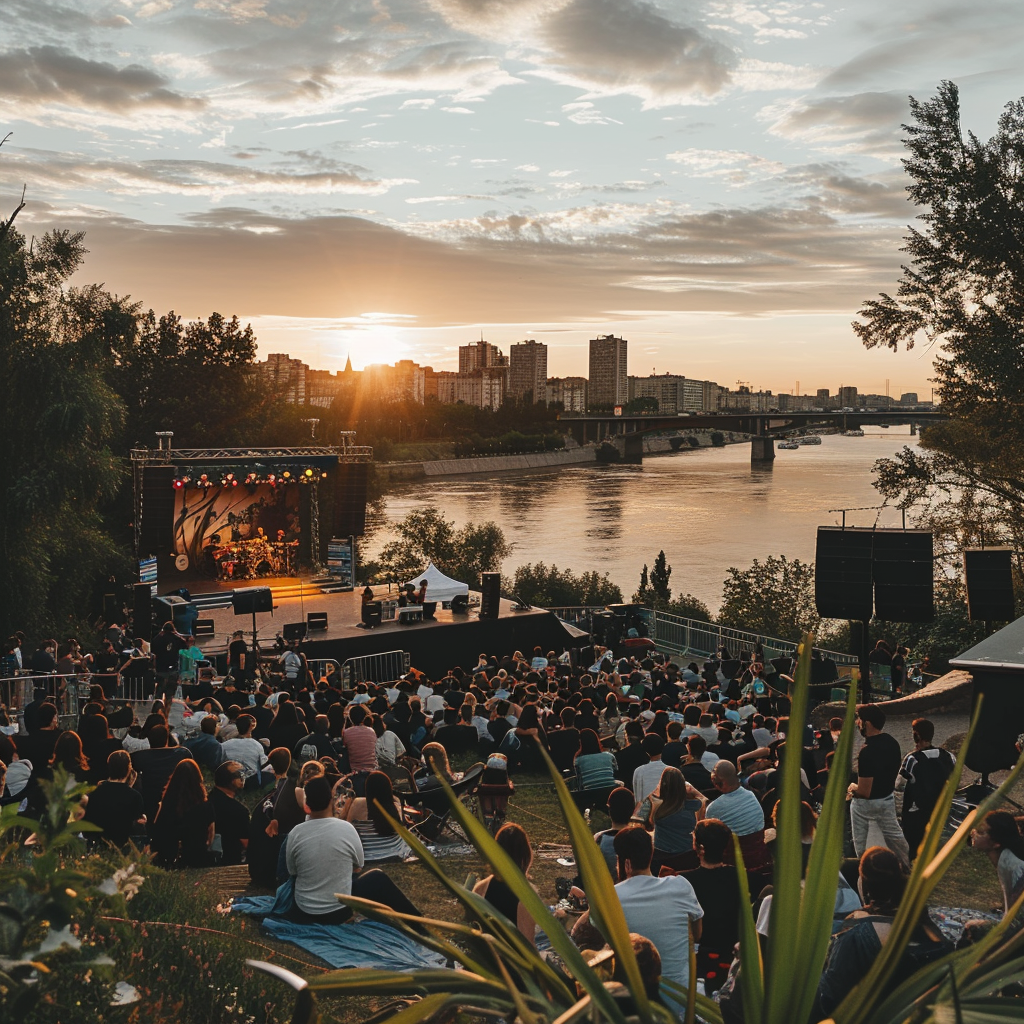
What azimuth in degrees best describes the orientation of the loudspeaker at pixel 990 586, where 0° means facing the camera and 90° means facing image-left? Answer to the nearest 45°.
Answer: approximately 0°

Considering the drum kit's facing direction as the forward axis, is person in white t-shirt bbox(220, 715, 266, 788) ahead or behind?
ahead

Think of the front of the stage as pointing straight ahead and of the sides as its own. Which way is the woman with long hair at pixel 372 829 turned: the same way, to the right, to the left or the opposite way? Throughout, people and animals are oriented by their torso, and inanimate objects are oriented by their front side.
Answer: the opposite way

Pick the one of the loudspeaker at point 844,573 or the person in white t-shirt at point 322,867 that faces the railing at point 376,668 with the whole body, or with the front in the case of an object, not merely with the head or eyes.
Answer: the person in white t-shirt

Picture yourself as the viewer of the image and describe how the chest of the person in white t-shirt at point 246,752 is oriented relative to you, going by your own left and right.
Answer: facing away from the viewer

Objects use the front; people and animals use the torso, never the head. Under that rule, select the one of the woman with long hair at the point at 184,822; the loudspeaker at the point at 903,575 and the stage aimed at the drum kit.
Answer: the woman with long hair

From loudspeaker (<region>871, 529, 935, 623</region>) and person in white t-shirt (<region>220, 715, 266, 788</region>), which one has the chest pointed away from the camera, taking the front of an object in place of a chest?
the person in white t-shirt

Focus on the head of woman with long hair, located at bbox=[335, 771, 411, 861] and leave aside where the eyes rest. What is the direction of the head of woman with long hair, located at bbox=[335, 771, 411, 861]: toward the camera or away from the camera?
away from the camera

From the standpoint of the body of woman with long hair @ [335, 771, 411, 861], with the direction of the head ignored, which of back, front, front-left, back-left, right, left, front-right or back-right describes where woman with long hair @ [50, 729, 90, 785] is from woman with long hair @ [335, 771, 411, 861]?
left

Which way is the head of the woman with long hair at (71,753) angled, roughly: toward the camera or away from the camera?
away from the camera

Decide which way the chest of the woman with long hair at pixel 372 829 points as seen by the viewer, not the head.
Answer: away from the camera

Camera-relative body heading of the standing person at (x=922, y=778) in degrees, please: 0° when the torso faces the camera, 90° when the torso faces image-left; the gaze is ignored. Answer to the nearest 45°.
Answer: approximately 135°

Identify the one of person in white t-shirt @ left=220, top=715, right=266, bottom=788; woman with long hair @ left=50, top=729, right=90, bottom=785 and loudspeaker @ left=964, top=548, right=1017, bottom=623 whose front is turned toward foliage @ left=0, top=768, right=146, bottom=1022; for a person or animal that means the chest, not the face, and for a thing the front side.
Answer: the loudspeaker
